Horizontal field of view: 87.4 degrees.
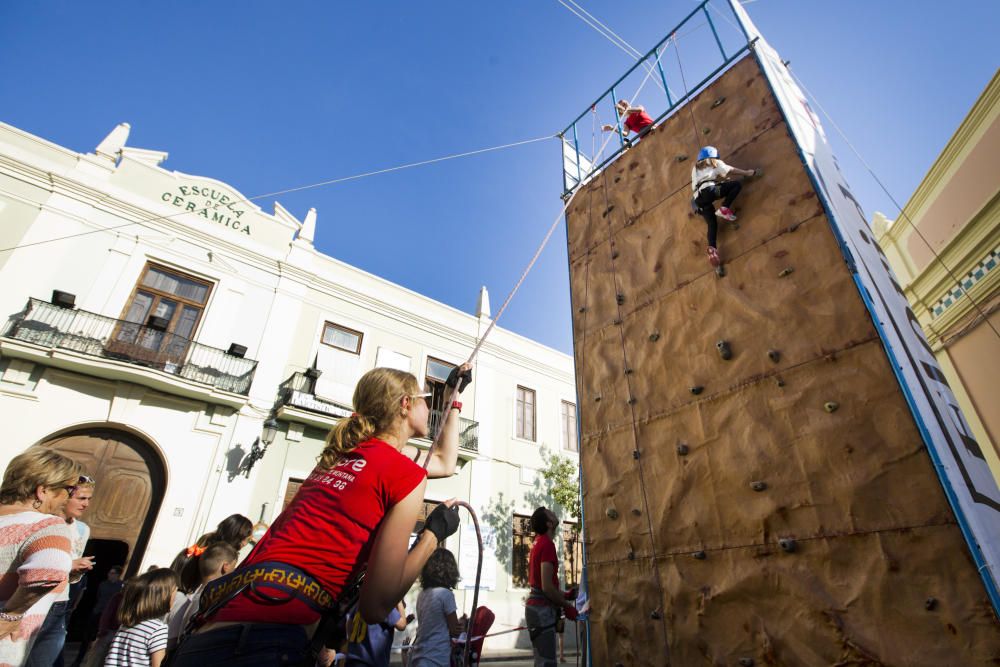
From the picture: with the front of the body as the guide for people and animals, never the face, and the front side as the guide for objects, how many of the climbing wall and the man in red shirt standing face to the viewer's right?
1

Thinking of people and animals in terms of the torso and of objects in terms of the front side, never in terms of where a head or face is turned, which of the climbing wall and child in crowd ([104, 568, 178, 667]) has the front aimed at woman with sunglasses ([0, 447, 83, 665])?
the climbing wall

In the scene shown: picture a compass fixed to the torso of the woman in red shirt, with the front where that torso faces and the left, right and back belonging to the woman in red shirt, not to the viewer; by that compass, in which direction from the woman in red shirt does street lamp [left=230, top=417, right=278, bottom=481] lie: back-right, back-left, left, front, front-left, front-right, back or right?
front-left

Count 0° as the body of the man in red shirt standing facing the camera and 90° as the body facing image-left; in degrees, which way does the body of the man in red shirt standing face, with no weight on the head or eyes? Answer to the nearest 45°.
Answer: approximately 270°

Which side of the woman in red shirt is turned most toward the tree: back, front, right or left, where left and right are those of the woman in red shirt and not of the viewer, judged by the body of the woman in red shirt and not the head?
front

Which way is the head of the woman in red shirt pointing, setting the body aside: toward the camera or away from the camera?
away from the camera

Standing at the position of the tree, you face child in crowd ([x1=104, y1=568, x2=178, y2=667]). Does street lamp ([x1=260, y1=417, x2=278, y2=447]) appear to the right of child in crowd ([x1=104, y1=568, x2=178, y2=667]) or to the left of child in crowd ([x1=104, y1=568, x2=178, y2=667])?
right

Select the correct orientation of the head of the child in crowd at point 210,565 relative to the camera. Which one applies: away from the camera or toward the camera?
away from the camera

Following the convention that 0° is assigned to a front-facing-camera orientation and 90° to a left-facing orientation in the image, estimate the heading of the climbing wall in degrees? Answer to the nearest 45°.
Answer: approximately 45°

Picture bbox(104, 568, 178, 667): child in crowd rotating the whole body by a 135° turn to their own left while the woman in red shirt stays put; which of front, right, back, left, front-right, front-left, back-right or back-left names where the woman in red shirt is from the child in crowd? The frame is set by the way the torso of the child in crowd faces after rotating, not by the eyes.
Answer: left

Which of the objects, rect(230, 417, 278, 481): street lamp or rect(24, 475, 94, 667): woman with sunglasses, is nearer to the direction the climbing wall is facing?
the woman with sunglasses

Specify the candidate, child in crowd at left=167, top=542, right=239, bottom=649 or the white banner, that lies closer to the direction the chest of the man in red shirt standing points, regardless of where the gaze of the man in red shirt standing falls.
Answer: the white banner

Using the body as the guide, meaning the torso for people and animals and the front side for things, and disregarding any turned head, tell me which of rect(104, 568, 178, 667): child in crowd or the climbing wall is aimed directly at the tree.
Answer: the child in crowd

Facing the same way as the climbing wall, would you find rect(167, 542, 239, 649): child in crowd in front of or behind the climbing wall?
in front

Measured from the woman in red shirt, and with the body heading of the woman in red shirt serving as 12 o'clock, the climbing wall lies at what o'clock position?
The climbing wall is roughly at 1 o'clock from the woman in red shirt.
